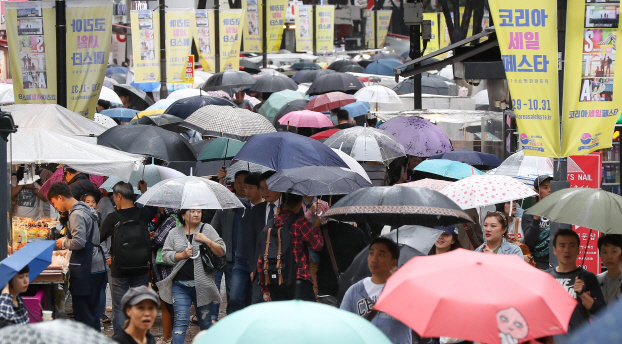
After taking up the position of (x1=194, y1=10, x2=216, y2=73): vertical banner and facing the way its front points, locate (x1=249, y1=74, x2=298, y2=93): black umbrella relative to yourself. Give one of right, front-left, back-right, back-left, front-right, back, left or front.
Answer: front-left

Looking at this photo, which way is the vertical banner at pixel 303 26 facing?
toward the camera

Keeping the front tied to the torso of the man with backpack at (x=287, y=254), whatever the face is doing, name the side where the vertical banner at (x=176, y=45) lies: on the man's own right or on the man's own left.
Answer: on the man's own left

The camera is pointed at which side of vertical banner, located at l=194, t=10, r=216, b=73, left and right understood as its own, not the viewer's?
front

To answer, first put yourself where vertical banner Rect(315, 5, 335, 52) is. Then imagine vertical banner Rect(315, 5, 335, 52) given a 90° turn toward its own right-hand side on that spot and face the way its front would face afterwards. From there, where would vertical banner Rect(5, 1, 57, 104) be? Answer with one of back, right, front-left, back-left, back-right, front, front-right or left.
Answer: left

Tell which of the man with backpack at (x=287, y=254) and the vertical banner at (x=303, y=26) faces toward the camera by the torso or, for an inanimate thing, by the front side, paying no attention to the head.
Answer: the vertical banner

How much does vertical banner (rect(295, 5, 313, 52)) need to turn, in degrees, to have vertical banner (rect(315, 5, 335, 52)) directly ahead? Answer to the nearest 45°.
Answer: approximately 135° to its left

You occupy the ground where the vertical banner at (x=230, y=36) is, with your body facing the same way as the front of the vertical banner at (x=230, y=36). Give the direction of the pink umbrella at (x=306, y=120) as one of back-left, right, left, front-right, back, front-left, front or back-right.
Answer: front

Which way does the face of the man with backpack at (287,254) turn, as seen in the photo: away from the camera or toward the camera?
away from the camera

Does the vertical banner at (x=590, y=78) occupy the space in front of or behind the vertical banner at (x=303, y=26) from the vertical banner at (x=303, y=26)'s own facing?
in front

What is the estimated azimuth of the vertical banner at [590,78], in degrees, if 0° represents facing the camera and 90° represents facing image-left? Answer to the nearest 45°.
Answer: approximately 0°

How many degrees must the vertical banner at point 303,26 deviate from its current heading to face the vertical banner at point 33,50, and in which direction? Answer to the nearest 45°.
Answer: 0° — it already faces it

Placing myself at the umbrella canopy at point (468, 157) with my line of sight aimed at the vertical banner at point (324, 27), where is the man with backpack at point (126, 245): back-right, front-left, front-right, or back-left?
back-left

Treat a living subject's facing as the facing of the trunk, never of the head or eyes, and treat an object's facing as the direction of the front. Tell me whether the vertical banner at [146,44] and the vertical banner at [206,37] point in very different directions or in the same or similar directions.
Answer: same or similar directions

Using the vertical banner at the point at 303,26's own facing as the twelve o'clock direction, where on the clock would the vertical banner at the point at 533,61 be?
the vertical banner at the point at 533,61 is roughly at 12 o'clock from the vertical banner at the point at 303,26.

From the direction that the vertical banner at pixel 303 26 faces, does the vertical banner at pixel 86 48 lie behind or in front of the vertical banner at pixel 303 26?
in front

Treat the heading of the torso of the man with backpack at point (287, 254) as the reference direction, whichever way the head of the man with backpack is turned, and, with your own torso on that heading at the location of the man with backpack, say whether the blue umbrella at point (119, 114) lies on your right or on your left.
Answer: on your left
